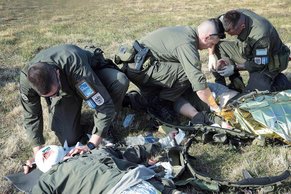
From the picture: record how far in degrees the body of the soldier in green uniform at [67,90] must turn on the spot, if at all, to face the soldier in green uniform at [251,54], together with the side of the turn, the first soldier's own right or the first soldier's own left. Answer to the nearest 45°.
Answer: approximately 135° to the first soldier's own left

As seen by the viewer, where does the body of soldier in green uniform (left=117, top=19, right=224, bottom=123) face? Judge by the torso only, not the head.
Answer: to the viewer's right

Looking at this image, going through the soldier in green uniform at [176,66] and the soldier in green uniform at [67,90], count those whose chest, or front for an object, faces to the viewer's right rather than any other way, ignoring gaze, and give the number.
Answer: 1

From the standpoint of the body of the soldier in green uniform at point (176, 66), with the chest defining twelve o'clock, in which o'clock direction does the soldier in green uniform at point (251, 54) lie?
the soldier in green uniform at point (251, 54) is roughly at 11 o'clock from the soldier in green uniform at point (176, 66).

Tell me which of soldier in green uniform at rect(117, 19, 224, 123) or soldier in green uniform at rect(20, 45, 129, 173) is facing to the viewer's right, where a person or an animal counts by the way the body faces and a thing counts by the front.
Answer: soldier in green uniform at rect(117, 19, 224, 123)

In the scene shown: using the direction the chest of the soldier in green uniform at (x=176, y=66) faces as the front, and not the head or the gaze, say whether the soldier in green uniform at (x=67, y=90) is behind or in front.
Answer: behind
